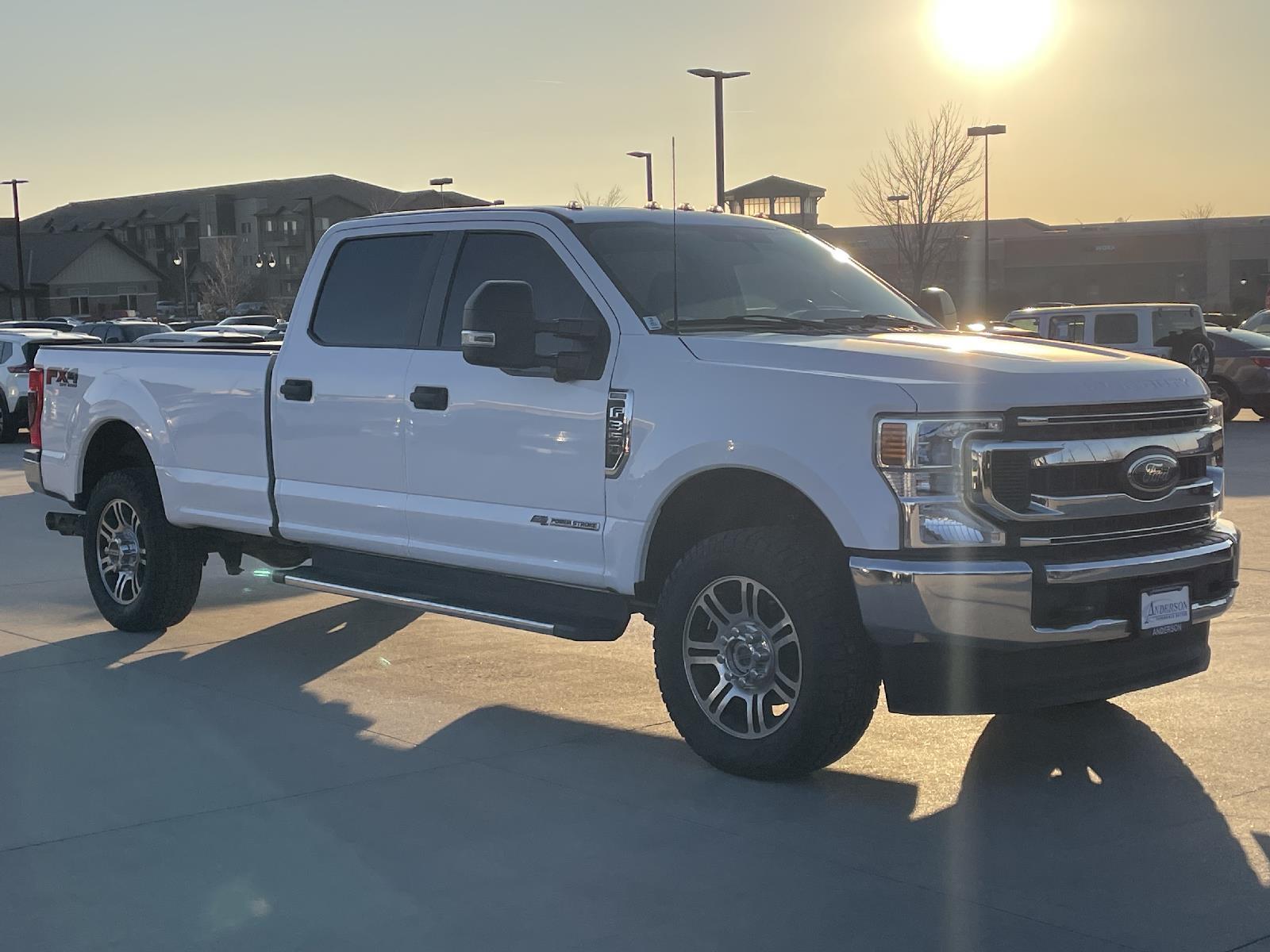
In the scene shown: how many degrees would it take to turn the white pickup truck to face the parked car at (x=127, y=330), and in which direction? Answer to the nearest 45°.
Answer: approximately 135° to its left

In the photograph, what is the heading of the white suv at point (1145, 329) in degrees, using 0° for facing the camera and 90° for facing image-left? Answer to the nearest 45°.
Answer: approximately 135°

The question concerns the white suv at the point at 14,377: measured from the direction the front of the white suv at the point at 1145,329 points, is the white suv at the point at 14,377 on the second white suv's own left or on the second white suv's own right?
on the second white suv's own left

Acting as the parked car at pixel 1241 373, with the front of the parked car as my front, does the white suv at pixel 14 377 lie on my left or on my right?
on my left

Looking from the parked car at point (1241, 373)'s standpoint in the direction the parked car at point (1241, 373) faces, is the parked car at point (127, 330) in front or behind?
in front

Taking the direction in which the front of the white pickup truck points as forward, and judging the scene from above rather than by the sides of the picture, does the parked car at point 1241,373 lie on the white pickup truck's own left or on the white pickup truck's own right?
on the white pickup truck's own left

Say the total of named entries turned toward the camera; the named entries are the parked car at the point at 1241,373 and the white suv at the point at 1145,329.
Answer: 0

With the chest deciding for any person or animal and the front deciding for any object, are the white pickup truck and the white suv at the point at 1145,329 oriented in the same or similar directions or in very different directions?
very different directions
